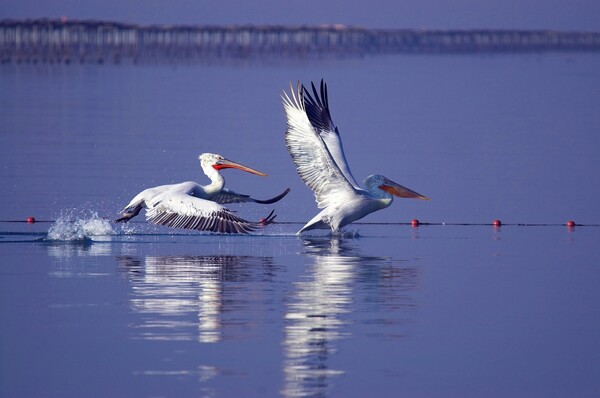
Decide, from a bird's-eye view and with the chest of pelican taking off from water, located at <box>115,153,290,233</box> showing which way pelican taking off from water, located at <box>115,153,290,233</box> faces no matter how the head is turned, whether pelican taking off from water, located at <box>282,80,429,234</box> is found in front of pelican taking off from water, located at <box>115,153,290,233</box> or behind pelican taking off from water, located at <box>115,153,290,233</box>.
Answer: in front

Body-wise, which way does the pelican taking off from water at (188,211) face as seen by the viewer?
to the viewer's right

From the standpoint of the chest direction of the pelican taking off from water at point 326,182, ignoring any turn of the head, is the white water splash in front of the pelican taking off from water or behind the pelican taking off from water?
behind

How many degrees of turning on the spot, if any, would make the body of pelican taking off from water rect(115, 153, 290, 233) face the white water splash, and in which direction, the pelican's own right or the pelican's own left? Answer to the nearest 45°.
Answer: approximately 135° to the pelican's own left

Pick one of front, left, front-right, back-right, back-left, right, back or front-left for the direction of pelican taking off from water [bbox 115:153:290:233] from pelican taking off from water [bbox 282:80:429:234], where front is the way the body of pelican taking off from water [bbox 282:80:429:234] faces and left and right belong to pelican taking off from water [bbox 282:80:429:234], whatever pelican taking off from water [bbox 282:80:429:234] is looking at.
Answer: back-right

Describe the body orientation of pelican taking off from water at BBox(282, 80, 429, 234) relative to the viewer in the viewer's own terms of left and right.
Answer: facing to the right of the viewer

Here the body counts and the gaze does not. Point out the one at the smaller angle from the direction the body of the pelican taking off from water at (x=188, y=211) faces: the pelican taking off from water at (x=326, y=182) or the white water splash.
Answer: the pelican taking off from water

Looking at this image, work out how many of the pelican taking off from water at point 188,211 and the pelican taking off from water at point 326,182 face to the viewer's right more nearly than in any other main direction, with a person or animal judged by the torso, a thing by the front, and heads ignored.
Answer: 2
